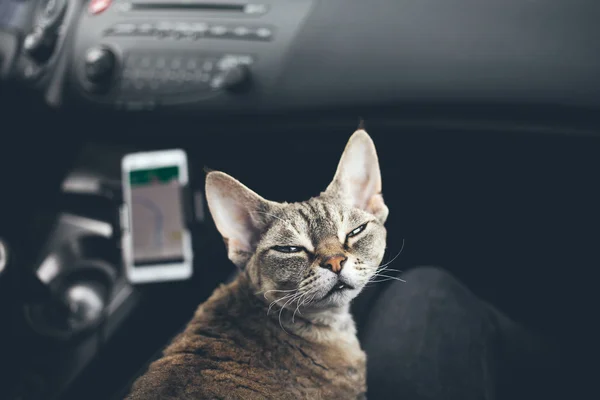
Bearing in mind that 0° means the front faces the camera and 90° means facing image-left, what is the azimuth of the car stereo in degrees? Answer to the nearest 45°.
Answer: approximately 0°

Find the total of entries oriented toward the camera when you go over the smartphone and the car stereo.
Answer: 2

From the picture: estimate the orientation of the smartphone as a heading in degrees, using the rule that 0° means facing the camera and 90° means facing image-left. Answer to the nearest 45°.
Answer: approximately 0°
